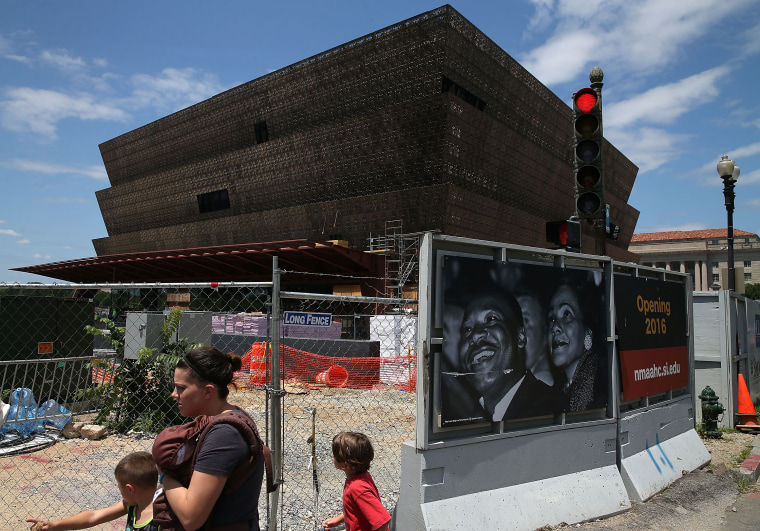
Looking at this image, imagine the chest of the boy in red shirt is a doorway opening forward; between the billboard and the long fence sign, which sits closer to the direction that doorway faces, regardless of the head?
the long fence sign

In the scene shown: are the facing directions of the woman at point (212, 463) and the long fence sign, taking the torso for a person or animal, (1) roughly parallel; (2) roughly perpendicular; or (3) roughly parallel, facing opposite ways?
roughly perpendicular

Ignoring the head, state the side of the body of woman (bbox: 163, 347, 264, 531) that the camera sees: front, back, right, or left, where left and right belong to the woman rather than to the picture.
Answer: left

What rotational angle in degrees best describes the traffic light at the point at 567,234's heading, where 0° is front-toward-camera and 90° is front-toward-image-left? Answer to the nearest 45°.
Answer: approximately 45°

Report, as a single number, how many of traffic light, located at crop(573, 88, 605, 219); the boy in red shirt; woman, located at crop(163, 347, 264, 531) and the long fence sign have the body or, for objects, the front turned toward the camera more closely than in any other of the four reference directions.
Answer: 2

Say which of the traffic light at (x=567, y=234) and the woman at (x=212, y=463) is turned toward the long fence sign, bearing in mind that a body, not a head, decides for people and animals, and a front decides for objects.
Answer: the traffic light

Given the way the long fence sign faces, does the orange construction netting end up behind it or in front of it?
behind

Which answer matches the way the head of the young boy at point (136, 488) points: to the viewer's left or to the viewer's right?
to the viewer's left
